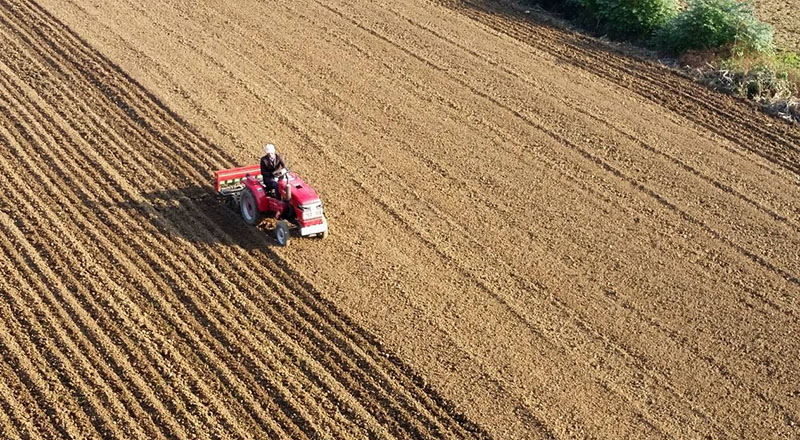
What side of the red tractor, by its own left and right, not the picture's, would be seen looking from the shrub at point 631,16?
left

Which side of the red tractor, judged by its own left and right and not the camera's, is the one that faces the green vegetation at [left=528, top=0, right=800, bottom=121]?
left

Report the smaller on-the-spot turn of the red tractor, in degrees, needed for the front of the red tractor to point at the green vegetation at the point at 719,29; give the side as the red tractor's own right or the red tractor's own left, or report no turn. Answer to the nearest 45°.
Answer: approximately 90° to the red tractor's own left

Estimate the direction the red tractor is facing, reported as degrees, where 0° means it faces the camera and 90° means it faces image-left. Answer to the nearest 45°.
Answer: approximately 315°
